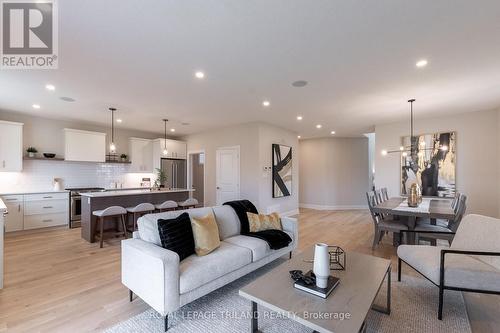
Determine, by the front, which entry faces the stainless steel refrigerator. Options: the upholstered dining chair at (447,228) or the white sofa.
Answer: the upholstered dining chair

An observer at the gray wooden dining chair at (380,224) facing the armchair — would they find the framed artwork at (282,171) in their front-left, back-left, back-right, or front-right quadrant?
back-right

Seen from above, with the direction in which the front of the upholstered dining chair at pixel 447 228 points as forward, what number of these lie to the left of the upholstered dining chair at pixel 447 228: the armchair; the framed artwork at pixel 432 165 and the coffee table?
2

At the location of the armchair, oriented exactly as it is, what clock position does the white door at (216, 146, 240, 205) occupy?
The white door is roughly at 2 o'clock from the armchair.

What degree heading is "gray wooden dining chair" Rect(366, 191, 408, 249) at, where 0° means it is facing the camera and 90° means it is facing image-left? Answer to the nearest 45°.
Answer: approximately 270°

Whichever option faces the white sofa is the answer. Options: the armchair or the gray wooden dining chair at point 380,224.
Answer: the armchair

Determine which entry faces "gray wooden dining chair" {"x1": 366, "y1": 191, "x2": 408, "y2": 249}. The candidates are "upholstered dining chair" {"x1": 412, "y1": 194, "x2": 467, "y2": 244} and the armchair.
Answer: "upholstered dining chair" {"x1": 412, "y1": 194, "x2": 467, "y2": 244}
